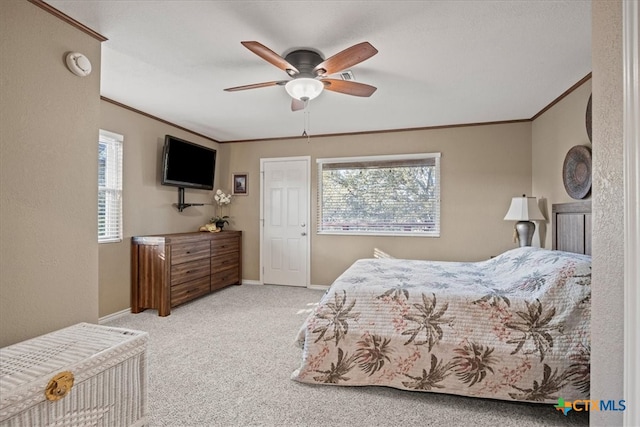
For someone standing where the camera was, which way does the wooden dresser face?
facing the viewer and to the right of the viewer

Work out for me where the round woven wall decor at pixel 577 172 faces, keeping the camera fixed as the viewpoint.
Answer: facing the viewer and to the left of the viewer

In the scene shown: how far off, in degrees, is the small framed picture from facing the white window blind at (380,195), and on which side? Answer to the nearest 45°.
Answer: approximately 45° to its left

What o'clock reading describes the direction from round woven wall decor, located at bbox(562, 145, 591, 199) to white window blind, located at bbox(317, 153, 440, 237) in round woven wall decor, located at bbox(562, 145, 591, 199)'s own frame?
The white window blind is roughly at 2 o'clock from the round woven wall decor.

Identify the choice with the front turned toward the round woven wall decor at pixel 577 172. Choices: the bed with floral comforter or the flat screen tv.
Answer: the flat screen tv

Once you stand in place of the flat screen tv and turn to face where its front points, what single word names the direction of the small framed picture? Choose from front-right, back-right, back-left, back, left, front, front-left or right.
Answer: left

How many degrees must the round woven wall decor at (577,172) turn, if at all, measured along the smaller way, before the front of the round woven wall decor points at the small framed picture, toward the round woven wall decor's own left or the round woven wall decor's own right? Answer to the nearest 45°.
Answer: approximately 45° to the round woven wall decor's own right

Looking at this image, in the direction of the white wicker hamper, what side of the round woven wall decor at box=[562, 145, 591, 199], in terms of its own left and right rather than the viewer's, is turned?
front

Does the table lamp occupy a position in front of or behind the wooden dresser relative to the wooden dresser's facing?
in front

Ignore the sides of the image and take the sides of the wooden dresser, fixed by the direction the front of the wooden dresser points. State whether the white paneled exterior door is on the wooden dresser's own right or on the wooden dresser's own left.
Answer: on the wooden dresser's own left

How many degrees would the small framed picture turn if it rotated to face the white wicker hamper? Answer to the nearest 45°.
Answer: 0° — it already faces it

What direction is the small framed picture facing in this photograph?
toward the camera

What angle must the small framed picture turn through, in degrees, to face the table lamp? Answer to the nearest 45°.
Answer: approximately 45° to its left

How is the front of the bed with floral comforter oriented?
to the viewer's left

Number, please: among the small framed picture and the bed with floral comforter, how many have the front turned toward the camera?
1
